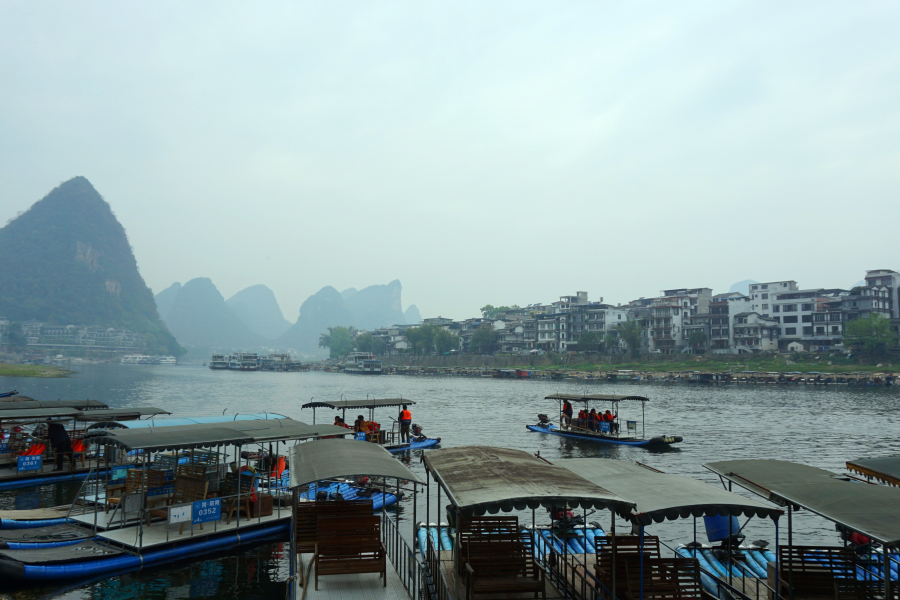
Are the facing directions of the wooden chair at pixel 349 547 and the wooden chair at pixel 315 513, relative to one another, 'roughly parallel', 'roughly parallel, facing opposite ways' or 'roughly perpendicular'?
roughly parallel

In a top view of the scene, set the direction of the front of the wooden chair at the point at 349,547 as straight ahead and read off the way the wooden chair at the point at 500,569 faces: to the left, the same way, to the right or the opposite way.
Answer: the same way

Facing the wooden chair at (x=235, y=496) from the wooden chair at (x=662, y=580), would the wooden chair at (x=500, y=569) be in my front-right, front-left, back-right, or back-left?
front-left

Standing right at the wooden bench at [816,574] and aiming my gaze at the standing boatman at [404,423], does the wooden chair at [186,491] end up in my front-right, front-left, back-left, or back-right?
front-left

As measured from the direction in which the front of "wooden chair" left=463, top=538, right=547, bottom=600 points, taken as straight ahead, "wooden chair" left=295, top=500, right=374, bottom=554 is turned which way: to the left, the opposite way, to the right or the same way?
the same way
